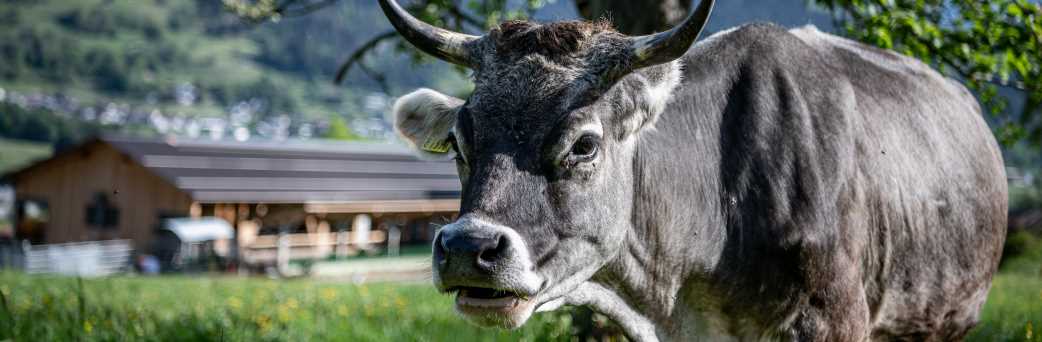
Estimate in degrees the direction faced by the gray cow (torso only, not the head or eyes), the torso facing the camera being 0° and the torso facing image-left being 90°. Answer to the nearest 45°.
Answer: approximately 45°

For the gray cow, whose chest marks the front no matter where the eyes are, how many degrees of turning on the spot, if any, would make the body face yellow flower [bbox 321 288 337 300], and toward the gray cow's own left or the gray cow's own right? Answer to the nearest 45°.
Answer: approximately 90° to the gray cow's own right

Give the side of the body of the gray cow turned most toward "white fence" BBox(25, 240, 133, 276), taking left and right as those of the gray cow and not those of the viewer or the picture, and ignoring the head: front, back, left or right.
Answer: right

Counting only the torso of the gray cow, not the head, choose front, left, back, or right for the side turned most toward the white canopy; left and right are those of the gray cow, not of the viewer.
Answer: right
